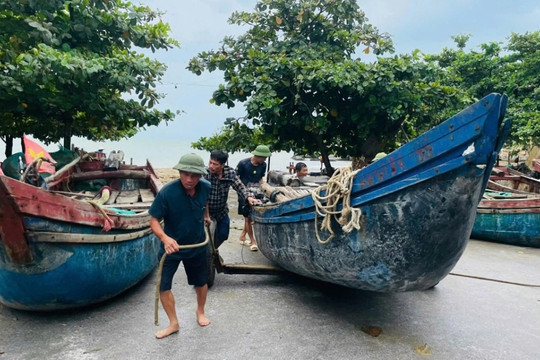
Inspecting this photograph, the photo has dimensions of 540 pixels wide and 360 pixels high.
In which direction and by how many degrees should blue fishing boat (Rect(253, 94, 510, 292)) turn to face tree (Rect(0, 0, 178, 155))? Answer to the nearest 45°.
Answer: approximately 180°

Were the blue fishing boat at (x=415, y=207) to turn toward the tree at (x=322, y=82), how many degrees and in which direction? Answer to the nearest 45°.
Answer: approximately 135° to its left

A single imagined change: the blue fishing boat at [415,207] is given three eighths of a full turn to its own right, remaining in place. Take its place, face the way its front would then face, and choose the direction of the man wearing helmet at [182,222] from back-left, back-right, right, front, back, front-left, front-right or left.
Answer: front

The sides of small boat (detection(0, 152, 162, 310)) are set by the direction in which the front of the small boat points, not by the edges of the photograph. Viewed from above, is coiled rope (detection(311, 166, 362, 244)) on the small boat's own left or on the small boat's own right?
on the small boat's own left

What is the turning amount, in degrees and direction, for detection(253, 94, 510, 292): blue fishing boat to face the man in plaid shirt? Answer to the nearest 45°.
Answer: approximately 180°

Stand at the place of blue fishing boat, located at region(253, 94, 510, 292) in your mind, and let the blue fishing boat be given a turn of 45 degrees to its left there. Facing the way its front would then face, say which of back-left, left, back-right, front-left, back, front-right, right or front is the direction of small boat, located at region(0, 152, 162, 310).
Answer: back

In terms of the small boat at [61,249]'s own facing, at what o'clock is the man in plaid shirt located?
The man in plaid shirt is roughly at 7 o'clock from the small boat.

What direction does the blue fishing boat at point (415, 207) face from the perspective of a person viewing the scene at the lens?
facing the viewer and to the right of the viewer
